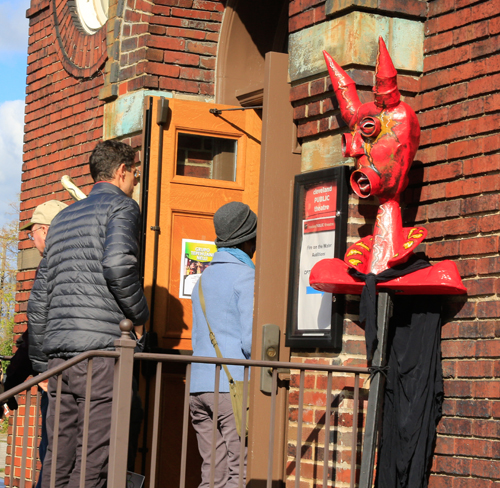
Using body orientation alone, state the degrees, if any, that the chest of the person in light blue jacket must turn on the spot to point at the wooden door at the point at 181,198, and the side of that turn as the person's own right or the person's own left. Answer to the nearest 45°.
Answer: approximately 45° to the person's own left

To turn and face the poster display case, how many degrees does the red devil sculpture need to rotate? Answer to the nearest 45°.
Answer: approximately 90° to its right

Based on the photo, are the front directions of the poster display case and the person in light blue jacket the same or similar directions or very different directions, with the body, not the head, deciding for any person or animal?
very different directions

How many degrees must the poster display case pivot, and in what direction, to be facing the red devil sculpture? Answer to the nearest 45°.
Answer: approximately 90° to its left

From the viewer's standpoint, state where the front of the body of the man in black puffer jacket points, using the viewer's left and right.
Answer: facing away from the viewer and to the right of the viewer

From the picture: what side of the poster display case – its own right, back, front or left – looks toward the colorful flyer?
right

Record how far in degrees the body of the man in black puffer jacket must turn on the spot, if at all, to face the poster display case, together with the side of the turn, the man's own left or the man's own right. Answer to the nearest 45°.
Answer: approximately 45° to the man's own right

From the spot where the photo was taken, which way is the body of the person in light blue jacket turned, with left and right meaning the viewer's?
facing away from the viewer and to the right of the viewer

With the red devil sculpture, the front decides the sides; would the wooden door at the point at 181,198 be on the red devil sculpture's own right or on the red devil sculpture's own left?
on the red devil sculpture's own right

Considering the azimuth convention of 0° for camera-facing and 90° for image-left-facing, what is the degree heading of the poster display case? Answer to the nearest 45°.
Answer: approximately 45°

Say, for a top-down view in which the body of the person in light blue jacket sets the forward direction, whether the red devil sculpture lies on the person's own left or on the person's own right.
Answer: on the person's own right

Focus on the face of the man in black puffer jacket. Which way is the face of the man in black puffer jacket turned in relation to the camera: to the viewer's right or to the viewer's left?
to the viewer's right
